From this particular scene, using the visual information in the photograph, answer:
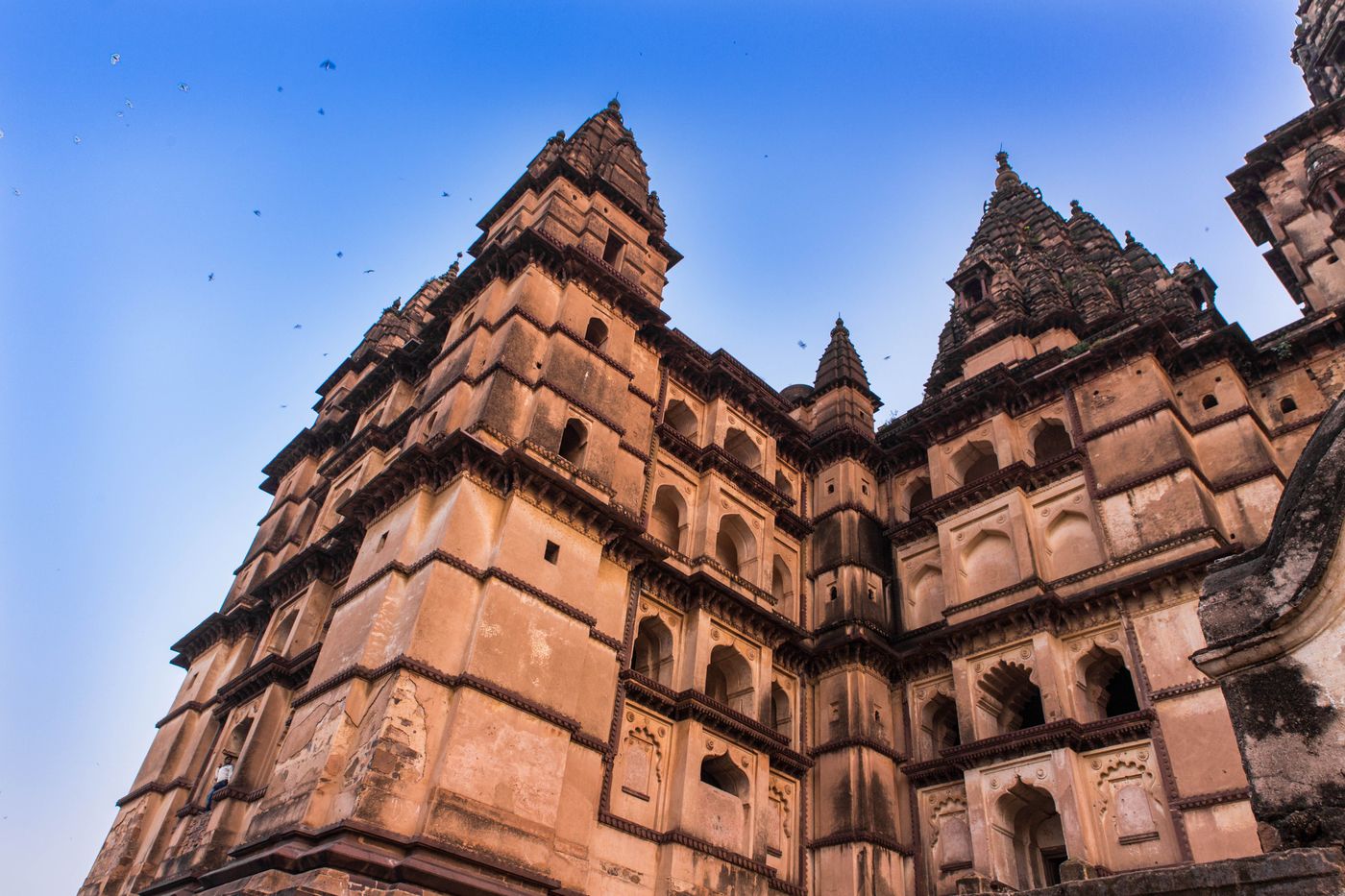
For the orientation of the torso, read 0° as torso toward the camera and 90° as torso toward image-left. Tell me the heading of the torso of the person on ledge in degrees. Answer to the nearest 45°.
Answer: approximately 45°
